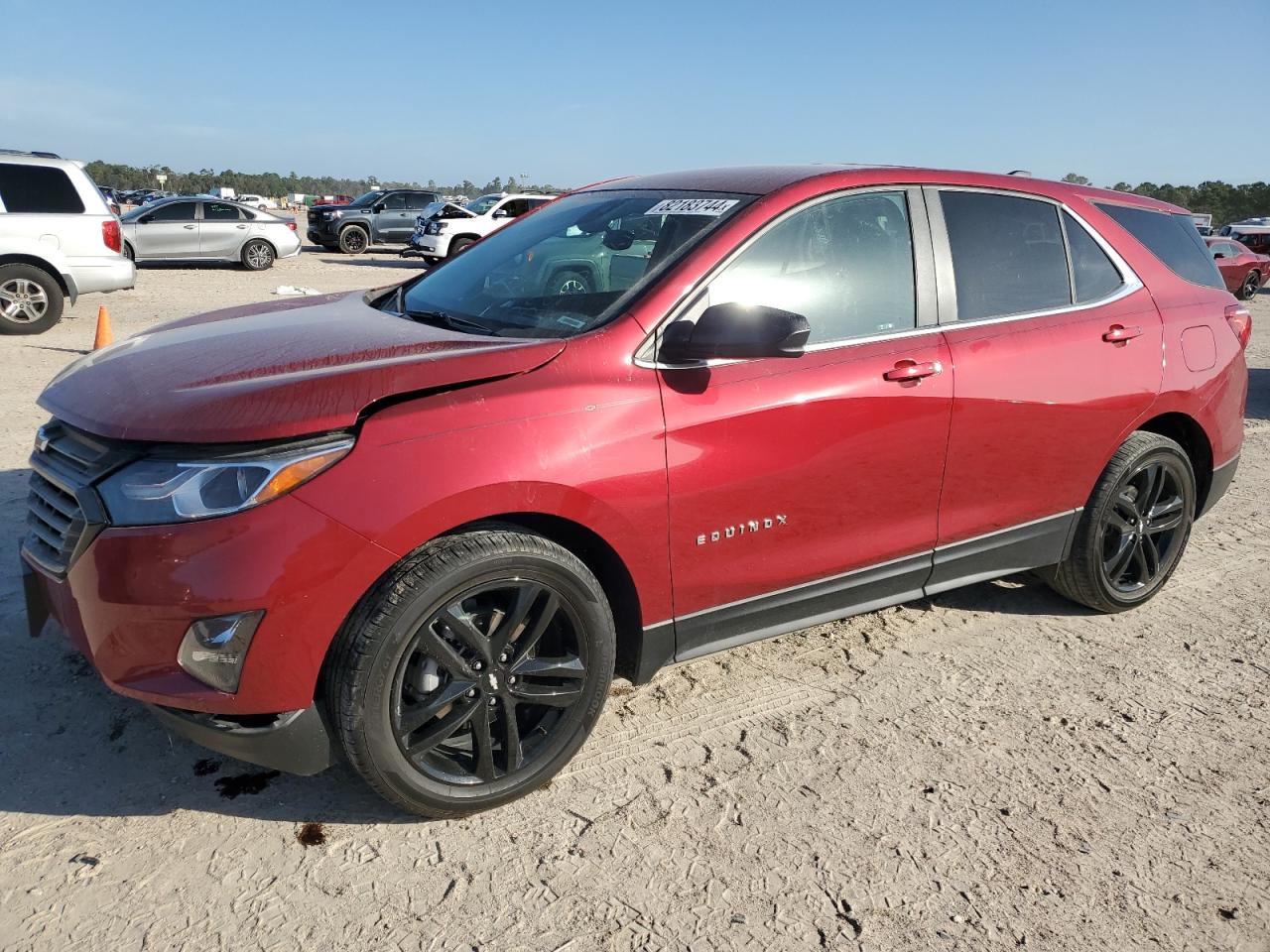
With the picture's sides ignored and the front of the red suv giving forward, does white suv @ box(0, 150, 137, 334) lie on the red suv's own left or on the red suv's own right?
on the red suv's own right

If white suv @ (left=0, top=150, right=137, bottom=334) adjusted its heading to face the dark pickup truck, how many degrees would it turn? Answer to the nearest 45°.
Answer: approximately 135° to its right

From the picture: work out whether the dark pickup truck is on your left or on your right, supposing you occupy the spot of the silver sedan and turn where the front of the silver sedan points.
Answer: on your right

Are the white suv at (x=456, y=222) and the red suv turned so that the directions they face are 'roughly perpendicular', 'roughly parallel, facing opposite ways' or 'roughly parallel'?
roughly parallel

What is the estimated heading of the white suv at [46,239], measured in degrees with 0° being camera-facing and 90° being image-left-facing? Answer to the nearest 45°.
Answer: approximately 90°

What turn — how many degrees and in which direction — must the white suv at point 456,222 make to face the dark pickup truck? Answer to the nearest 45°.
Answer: approximately 90° to its right

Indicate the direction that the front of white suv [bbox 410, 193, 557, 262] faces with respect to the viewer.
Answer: facing the viewer and to the left of the viewer

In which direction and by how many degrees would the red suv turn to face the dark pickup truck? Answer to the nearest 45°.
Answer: approximately 135° to its right

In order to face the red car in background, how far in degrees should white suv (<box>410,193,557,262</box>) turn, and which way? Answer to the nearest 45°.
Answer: approximately 135° to its left

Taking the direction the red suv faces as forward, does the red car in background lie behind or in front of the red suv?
behind

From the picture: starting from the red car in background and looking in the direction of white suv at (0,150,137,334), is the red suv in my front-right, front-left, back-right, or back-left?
front-left
